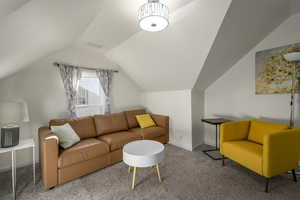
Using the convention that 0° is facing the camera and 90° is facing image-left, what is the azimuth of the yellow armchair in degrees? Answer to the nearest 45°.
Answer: approximately 45°

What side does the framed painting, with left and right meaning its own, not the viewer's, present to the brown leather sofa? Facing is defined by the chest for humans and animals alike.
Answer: front

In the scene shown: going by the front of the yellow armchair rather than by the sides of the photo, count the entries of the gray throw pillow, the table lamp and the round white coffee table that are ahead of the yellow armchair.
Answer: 3

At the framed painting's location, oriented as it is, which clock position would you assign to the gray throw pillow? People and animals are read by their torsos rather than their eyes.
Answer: The gray throw pillow is roughly at 12 o'clock from the framed painting.

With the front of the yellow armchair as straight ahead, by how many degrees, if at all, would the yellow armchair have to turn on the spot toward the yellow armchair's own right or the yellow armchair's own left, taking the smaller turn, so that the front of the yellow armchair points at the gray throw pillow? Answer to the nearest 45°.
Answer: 0° — it already faces it

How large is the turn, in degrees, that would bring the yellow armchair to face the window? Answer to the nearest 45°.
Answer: approximately 45° to its right

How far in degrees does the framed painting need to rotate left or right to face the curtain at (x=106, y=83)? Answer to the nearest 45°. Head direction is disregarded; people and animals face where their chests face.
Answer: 0° — it already faces it

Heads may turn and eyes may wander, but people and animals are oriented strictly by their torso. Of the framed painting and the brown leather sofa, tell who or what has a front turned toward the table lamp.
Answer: the framed painting

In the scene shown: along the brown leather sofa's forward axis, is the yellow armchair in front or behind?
in front

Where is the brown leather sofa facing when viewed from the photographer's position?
facing the viewer and to the right of the viewer

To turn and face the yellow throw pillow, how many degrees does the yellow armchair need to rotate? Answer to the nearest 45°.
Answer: approximately 45° to its right

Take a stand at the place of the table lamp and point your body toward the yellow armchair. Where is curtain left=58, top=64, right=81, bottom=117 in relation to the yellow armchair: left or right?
left

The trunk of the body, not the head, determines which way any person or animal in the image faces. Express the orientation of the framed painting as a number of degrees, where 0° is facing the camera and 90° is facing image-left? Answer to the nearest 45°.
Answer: approximately 45°
